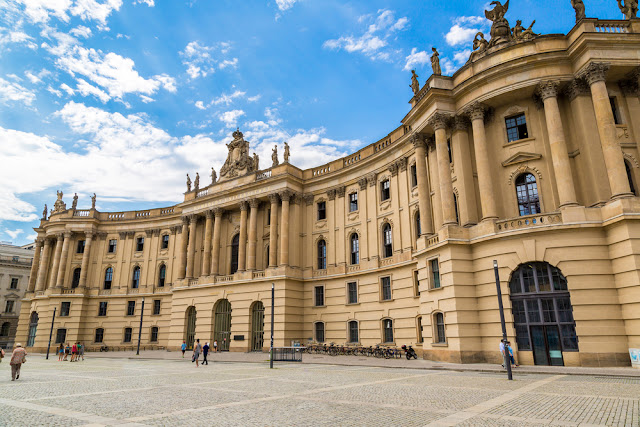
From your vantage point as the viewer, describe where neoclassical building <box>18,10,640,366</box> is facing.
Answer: facing the viewer and to the left of the viewer

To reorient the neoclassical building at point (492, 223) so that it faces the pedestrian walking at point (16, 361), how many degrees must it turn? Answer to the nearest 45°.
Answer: approximately 45° to its right
